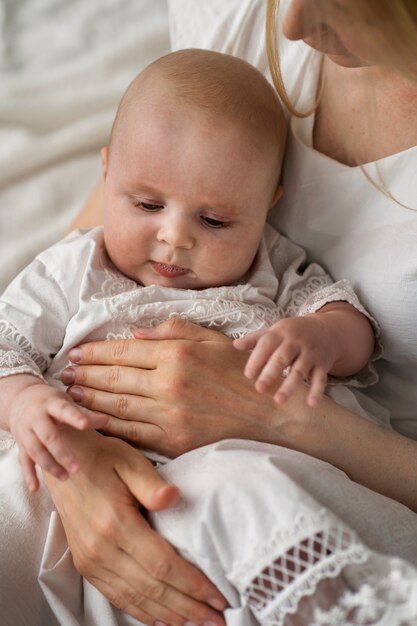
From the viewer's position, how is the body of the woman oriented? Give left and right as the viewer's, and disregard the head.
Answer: facing the viewer and to the left of the viewer

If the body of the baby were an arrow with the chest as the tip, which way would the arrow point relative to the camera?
toward the camera
